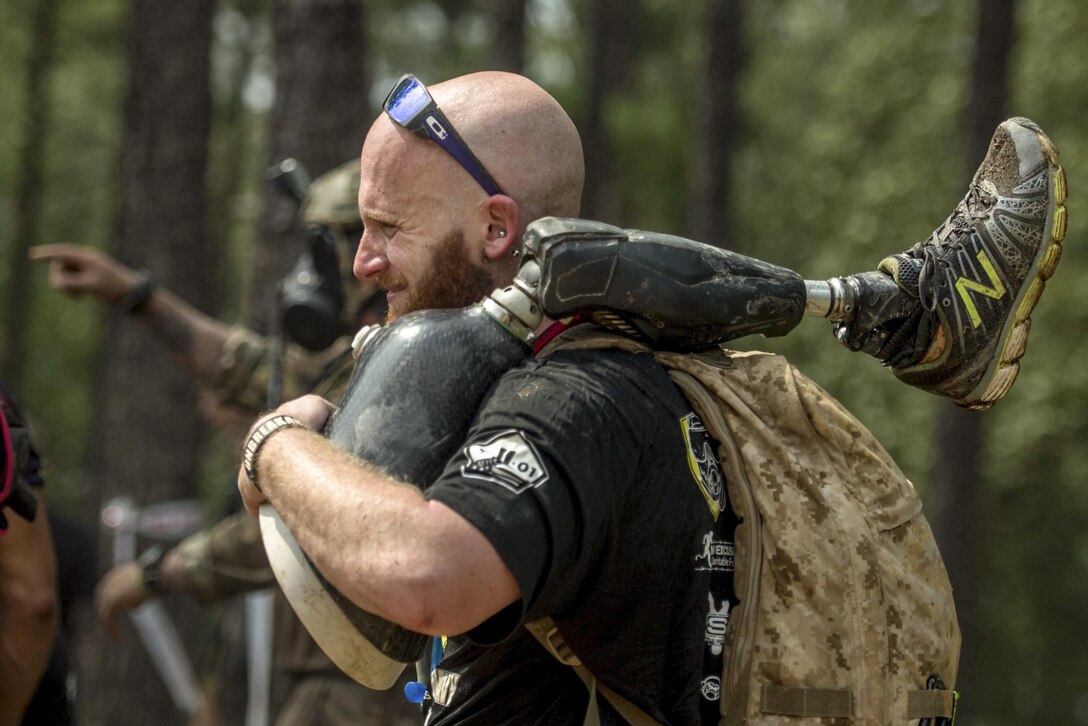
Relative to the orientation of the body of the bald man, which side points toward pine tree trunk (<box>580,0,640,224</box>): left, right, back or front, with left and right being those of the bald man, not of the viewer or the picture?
right

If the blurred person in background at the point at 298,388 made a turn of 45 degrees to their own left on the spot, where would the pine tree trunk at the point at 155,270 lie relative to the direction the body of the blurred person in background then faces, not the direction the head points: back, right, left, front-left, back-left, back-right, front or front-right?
back-right

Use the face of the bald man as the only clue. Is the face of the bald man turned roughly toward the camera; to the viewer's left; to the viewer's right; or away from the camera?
to the viewer's left

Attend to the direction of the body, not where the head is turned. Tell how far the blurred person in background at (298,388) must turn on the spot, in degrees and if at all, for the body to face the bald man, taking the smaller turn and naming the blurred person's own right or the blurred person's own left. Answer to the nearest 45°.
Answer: approximately 90° to the blurred person's own left

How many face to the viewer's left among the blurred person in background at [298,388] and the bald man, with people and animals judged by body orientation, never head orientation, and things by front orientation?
2

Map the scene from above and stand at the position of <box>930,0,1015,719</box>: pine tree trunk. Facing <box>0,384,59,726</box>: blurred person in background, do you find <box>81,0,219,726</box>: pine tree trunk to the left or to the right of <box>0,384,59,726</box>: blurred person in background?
right

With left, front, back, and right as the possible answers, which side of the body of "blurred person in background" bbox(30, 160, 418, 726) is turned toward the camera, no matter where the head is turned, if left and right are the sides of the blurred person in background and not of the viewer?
left

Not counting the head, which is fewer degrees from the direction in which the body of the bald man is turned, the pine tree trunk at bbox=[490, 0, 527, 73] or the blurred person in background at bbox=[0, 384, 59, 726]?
the blurred person in background

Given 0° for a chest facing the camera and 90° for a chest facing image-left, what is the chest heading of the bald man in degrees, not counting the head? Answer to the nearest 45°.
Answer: approximately 90°
